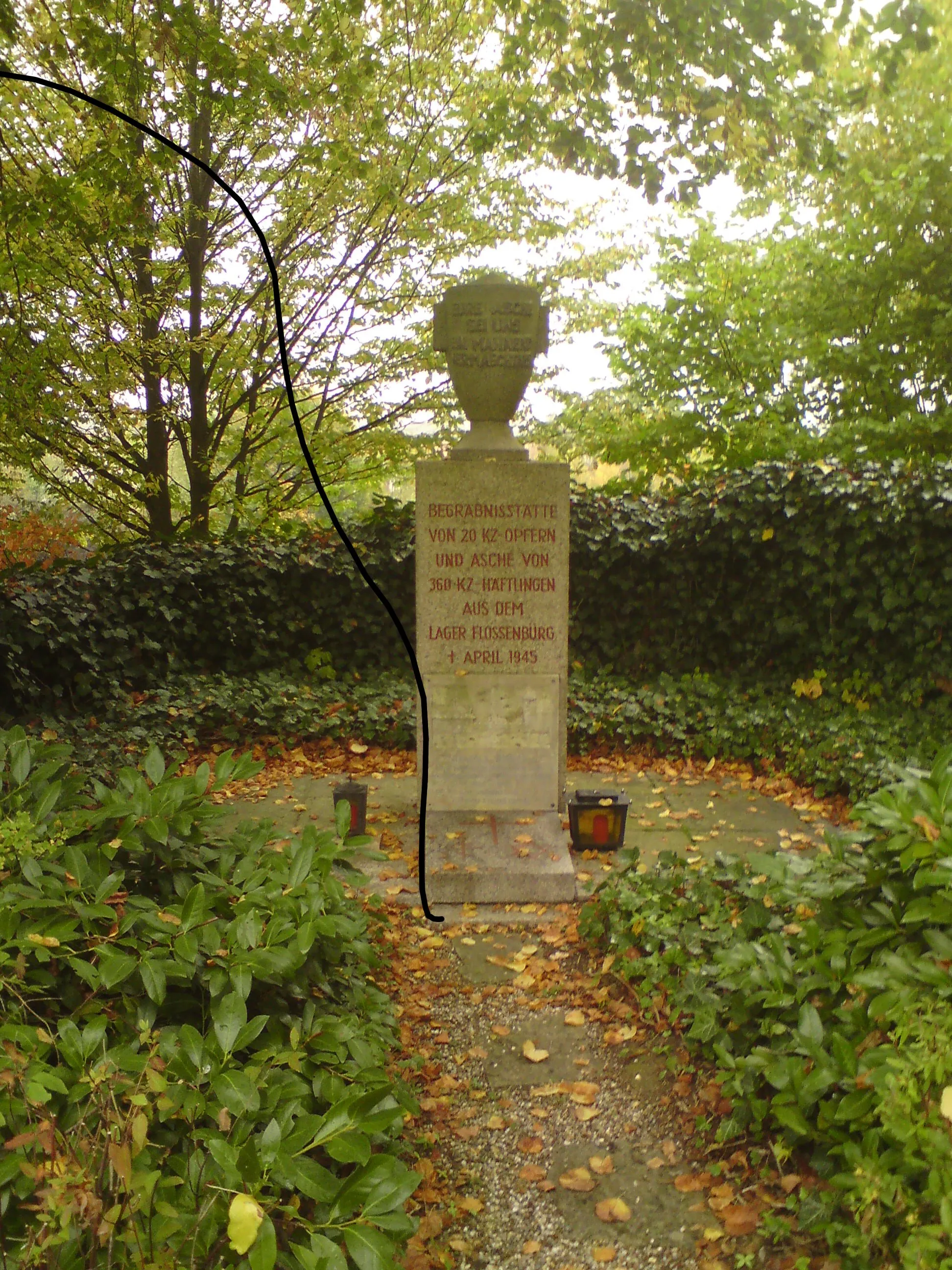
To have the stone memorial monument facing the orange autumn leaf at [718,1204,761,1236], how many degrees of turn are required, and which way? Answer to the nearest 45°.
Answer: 0° — it already faces it

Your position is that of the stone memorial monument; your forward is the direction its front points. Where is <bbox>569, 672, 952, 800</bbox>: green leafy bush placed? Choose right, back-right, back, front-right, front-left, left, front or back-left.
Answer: back-left

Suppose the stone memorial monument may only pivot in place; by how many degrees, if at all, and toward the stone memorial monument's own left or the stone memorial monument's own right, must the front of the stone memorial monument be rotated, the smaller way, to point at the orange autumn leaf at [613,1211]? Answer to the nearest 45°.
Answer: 0° — it already faces it

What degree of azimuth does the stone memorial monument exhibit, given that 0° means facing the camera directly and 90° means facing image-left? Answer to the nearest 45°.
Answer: approximately 0°

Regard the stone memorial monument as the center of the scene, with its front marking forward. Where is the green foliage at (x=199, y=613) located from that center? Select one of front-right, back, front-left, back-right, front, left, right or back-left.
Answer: back-right

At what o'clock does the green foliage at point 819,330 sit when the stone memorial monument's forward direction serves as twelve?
The green foliage is roughly at 7 o'clock from the stone memorial monument.

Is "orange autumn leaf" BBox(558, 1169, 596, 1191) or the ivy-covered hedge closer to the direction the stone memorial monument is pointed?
the orange autumn leaf

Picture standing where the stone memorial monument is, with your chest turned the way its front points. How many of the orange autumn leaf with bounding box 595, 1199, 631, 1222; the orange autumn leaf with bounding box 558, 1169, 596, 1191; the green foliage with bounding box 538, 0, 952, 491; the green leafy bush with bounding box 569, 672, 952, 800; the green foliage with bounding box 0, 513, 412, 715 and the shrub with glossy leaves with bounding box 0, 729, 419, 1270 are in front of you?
3

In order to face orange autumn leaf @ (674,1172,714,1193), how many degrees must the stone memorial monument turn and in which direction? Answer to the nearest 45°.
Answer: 0° — it already faces it

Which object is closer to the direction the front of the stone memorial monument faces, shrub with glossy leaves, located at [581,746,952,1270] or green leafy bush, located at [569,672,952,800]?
the shrub with glossy leaves

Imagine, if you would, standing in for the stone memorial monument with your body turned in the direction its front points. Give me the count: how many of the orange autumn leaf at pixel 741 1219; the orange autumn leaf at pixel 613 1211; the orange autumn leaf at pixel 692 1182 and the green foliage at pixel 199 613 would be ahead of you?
3
